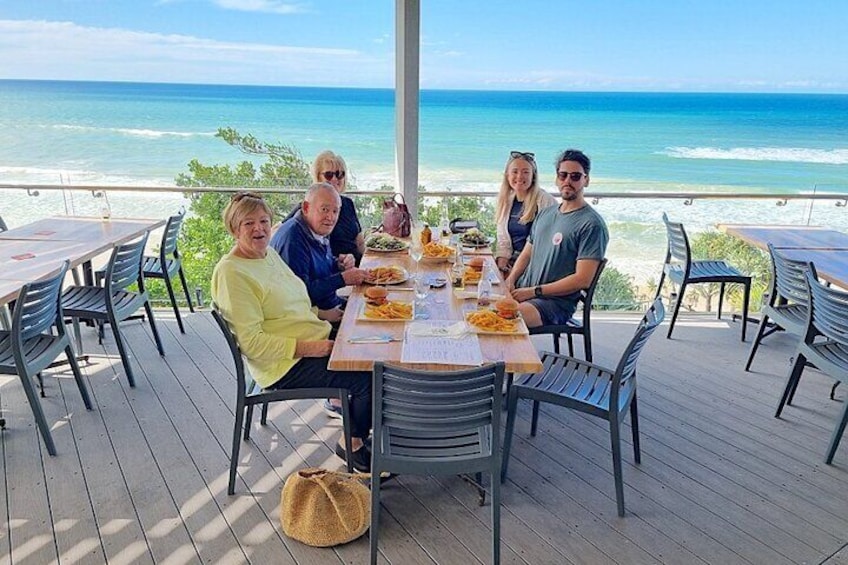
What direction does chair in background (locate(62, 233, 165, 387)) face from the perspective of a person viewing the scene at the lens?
facing away from the viewer and to the left of the viewer

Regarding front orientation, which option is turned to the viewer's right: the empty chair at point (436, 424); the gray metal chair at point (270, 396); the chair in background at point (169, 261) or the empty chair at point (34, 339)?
the gray metal chair

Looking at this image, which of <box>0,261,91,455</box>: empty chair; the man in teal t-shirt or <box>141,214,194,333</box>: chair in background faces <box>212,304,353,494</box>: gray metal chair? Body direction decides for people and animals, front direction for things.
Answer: the man in teal t-shirt

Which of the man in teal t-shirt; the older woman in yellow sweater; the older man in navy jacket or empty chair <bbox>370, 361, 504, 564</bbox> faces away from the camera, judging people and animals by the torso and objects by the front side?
the empty chair

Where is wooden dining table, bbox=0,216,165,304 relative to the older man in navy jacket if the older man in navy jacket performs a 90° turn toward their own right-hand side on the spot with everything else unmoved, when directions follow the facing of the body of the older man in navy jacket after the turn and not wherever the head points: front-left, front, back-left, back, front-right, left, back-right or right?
right

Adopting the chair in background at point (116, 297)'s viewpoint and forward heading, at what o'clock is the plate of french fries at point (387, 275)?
The plate of french fries is roughly at 6 o'clock from the chair in background.

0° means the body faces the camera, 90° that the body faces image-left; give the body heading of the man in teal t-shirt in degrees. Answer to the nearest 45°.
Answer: approximately 45°

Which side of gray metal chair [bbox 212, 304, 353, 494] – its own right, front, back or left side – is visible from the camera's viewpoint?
right

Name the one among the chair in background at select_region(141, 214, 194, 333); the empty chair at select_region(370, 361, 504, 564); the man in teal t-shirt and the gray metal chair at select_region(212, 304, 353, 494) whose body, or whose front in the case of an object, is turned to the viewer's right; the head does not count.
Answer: the gray metal chair

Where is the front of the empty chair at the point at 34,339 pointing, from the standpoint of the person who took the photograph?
facing away from the viewer and to the left of the viewer

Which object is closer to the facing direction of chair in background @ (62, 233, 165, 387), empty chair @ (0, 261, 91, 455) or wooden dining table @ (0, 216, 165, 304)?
the wooden dining table

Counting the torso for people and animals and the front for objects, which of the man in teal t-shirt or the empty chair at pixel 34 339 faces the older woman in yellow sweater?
the man in teal t-shirt

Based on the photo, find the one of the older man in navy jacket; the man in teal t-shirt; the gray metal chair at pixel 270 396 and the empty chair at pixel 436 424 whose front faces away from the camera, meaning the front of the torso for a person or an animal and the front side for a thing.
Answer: the empty chair

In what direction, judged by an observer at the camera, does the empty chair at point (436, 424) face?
facing away from the viewer

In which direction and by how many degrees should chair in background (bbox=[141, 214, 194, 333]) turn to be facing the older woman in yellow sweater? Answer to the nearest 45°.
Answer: approximately 135° to its left
